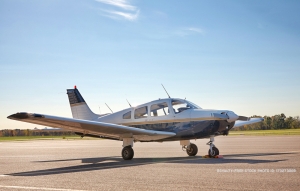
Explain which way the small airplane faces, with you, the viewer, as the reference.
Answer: facing the viewer and to the right of the viewer
